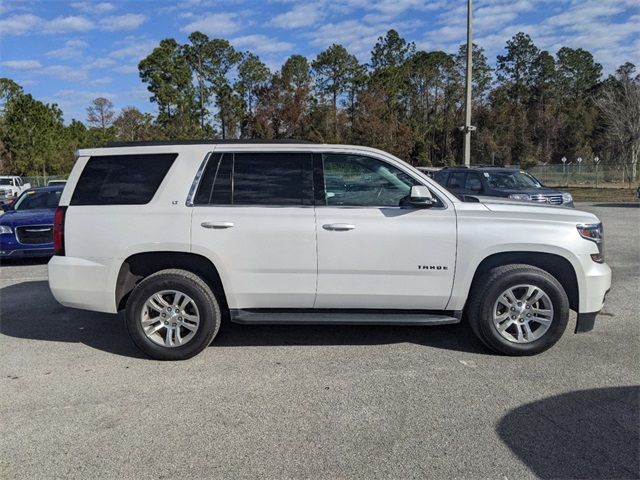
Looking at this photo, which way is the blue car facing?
toward the camera

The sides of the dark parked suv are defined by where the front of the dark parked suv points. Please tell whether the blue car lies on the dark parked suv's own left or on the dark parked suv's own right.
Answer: on the dark parked suv's own right

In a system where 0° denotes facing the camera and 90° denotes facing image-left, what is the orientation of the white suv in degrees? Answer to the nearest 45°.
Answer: approximately 270°

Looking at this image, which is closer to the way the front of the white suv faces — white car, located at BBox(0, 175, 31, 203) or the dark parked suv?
the dark parked suv

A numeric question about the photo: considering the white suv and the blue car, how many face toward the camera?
1

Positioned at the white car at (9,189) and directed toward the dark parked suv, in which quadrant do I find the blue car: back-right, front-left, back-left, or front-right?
front-right

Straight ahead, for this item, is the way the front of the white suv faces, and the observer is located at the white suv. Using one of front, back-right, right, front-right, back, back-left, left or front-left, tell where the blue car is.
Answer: back-left

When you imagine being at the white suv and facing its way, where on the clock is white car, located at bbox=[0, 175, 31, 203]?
The white car is roughly at 8 o'clock from the white suv.

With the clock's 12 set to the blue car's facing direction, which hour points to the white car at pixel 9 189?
The white car is roughly at 6 o'clock from the blue car.

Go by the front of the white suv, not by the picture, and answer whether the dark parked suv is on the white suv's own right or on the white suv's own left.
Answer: on the white suv's own left

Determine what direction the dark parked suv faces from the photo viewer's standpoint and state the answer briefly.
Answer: facing the viewer and to the right of the viewer

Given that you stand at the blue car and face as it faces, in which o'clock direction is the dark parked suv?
The dark parked suv is roughly at 9 o'clock from the blue car.

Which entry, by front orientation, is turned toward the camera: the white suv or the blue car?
the blue car
